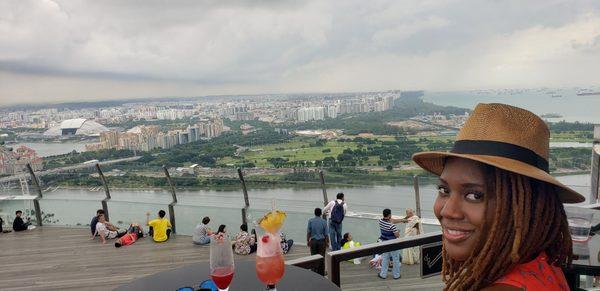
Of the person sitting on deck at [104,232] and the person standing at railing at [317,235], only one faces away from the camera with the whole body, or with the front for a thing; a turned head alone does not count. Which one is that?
the person standing at railing

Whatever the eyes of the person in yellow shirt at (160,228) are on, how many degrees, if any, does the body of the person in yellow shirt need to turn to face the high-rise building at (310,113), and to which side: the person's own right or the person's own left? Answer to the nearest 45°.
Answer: approximately 45° to the person's own right

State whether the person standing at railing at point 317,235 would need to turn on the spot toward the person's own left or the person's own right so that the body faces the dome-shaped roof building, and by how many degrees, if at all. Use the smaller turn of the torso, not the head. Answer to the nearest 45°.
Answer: approximately 45° to the person's own left

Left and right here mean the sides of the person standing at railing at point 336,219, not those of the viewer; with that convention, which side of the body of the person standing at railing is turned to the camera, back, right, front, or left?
back

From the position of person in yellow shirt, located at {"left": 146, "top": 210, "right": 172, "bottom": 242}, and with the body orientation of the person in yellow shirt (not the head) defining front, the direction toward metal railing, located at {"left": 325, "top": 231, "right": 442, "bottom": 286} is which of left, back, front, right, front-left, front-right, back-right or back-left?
back

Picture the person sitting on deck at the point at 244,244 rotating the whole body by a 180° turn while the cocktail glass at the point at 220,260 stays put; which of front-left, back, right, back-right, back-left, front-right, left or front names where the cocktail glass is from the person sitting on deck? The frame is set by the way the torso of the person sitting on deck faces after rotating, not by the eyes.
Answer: front

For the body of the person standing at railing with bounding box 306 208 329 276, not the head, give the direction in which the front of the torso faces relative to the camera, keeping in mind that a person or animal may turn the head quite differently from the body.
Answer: away from the camera

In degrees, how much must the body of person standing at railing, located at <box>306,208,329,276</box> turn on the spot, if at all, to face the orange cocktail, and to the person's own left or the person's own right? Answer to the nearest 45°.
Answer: approximately 180°

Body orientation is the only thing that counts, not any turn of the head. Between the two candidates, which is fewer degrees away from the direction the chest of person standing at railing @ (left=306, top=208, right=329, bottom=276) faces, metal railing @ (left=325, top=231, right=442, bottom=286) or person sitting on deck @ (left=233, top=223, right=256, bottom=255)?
the person sitting on deck

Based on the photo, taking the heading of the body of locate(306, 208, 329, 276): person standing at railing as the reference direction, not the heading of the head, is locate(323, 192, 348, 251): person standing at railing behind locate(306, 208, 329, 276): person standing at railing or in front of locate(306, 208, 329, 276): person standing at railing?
in front
